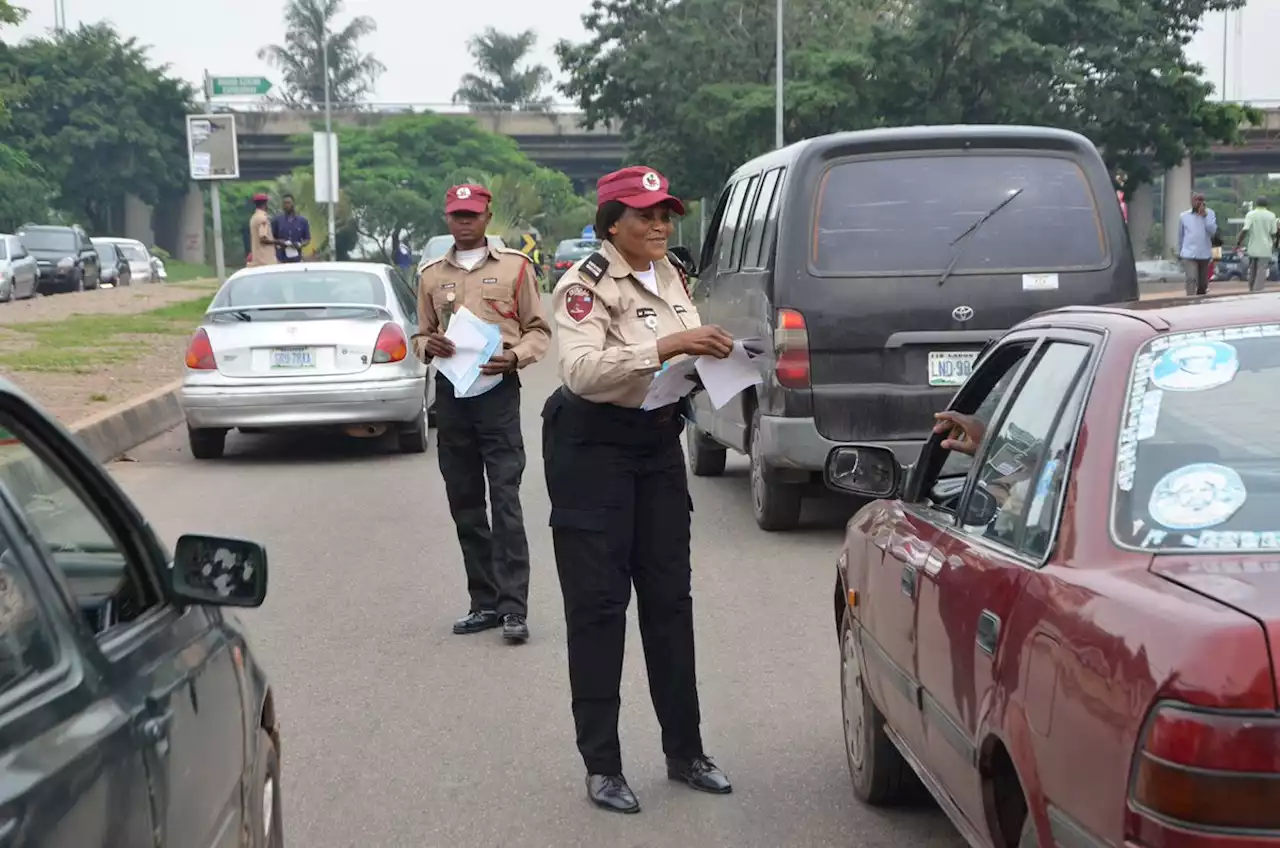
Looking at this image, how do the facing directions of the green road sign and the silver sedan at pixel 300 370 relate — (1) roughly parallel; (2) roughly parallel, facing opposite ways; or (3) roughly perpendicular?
roughly parallel, facing opposite ways

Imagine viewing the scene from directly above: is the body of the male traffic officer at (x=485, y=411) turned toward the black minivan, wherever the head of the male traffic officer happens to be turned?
no

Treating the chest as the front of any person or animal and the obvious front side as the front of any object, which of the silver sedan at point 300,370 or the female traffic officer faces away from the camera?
the silver sedan

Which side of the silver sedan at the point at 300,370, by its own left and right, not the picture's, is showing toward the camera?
back

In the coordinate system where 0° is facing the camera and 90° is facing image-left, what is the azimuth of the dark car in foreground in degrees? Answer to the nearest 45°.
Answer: approximately 225°

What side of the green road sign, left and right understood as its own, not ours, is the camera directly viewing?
front

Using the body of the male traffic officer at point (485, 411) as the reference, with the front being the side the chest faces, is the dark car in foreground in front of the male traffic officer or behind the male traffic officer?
in front

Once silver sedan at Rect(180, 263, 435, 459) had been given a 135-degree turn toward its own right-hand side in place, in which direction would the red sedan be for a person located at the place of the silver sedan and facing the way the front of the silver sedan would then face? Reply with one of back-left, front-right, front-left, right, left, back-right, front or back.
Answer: front-right

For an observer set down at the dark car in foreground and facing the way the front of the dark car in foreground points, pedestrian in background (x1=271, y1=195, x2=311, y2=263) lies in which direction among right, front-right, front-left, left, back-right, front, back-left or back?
front-left

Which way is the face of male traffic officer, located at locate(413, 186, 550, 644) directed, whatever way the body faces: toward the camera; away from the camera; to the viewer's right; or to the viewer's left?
toward the camera

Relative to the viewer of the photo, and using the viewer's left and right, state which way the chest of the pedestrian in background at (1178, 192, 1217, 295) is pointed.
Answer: facing the viewer
